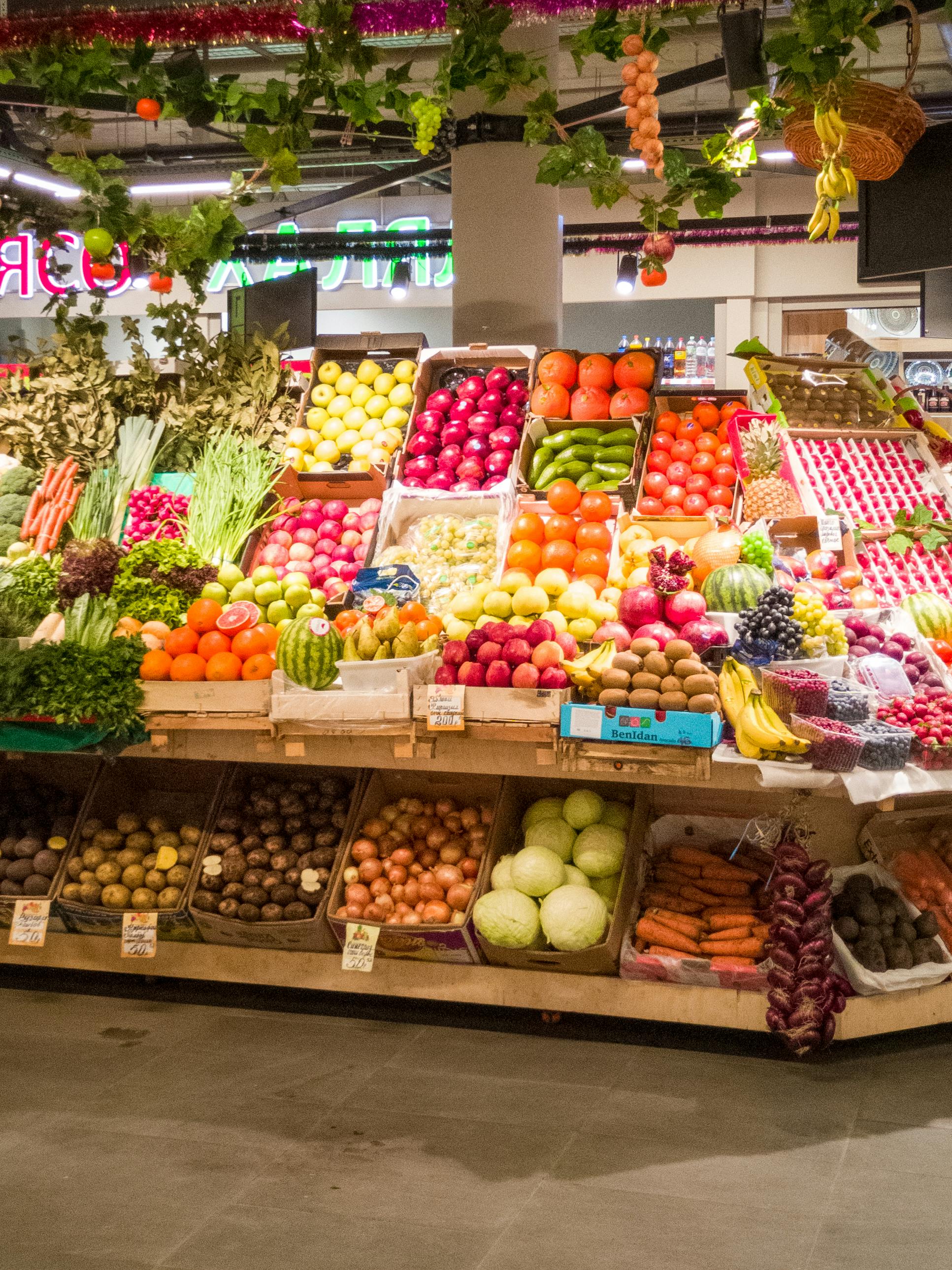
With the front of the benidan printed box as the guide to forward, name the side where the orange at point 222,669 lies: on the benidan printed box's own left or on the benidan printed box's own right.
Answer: on the benidan printed box's own right

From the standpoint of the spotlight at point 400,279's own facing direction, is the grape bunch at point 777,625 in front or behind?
in front

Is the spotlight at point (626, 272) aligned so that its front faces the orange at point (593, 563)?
yes

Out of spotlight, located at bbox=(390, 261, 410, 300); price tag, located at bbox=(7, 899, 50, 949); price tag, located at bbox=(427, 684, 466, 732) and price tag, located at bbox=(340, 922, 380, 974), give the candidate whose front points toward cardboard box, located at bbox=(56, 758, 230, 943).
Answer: the spotlight

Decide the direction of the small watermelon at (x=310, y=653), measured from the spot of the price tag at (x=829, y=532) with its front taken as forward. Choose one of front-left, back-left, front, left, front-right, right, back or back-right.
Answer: front-right

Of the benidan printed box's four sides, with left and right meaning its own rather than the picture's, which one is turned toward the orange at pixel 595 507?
back

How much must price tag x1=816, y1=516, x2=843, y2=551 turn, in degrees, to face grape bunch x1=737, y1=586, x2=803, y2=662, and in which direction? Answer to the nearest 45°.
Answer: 0° — it already faces it

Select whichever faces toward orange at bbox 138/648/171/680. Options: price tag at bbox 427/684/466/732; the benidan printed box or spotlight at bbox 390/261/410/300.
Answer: the spotlight
